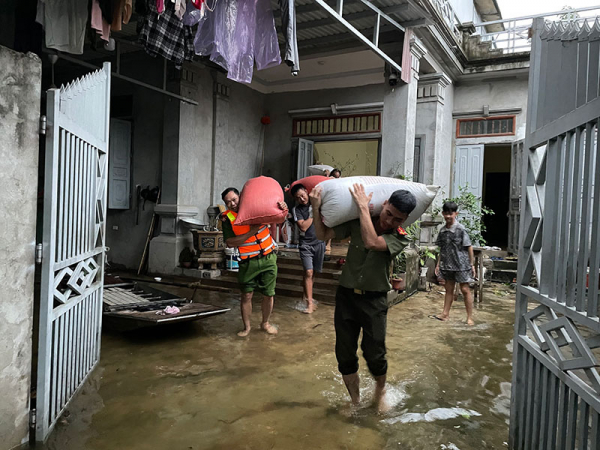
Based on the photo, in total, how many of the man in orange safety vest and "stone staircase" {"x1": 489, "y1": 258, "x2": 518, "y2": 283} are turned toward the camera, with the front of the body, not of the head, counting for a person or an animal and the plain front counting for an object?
2

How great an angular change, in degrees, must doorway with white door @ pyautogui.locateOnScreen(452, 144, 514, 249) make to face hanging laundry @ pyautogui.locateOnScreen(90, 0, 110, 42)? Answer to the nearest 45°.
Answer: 0° — it already faces it

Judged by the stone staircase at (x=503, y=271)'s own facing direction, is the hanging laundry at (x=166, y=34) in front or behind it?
in front

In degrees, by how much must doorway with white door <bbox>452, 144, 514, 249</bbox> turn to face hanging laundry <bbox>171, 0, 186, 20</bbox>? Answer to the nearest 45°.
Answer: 0° — it already faces it

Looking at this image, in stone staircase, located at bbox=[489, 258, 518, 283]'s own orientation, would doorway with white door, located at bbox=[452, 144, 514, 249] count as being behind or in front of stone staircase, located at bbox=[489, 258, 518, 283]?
behind

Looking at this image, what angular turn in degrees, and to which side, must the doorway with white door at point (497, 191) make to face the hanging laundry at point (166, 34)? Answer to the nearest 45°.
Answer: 0° — it already faces it

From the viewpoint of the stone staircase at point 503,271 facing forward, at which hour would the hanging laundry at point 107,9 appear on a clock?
The hanging laundry is roughly at 1 o'clock from the stone staircase.

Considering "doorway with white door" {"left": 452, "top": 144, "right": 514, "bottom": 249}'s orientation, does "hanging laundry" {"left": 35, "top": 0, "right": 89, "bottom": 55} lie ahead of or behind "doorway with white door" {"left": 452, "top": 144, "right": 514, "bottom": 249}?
ahead

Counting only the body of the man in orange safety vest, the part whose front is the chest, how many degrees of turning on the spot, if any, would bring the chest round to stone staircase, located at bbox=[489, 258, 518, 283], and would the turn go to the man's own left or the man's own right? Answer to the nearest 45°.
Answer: approximately 135° to the man's own left

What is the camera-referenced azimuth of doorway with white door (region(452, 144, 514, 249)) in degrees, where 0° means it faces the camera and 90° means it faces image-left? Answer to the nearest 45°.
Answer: approximately 0°

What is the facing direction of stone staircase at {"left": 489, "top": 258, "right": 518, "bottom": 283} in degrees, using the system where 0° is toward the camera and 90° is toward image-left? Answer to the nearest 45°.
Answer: approximately 0°

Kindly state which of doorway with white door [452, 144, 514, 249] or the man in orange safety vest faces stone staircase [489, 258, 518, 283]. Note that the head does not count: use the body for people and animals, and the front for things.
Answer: the doorway with white door
